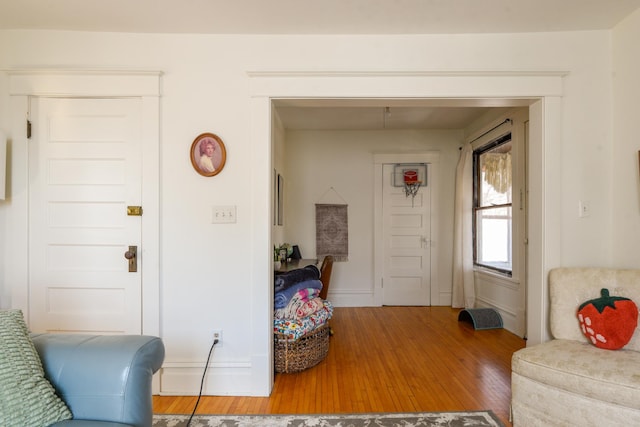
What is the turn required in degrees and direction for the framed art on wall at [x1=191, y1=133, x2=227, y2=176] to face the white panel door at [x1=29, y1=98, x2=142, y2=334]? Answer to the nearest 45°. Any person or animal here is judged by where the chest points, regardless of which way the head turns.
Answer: approximately 90° to its right

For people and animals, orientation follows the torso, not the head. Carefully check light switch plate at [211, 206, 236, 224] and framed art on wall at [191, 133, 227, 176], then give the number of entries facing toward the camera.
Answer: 2

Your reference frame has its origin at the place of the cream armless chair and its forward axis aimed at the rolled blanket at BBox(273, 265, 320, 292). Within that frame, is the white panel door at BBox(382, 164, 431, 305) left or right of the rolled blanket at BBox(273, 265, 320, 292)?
right

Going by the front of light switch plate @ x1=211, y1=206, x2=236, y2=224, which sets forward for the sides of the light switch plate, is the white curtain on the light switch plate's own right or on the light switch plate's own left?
on the light switch plate's own left

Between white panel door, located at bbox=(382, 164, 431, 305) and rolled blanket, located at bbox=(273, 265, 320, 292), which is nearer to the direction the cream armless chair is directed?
the rolled blanket
